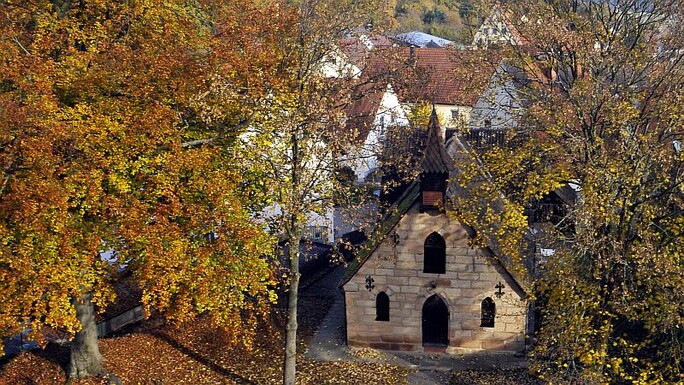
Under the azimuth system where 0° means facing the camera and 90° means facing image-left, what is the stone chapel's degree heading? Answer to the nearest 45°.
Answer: approximately 0°

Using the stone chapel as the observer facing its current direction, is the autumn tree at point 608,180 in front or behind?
in front

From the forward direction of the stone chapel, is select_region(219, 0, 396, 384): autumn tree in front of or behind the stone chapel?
in front

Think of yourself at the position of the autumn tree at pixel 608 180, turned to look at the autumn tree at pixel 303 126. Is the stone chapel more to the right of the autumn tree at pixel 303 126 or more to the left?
right

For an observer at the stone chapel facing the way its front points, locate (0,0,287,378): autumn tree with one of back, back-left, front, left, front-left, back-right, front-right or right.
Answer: front-right
